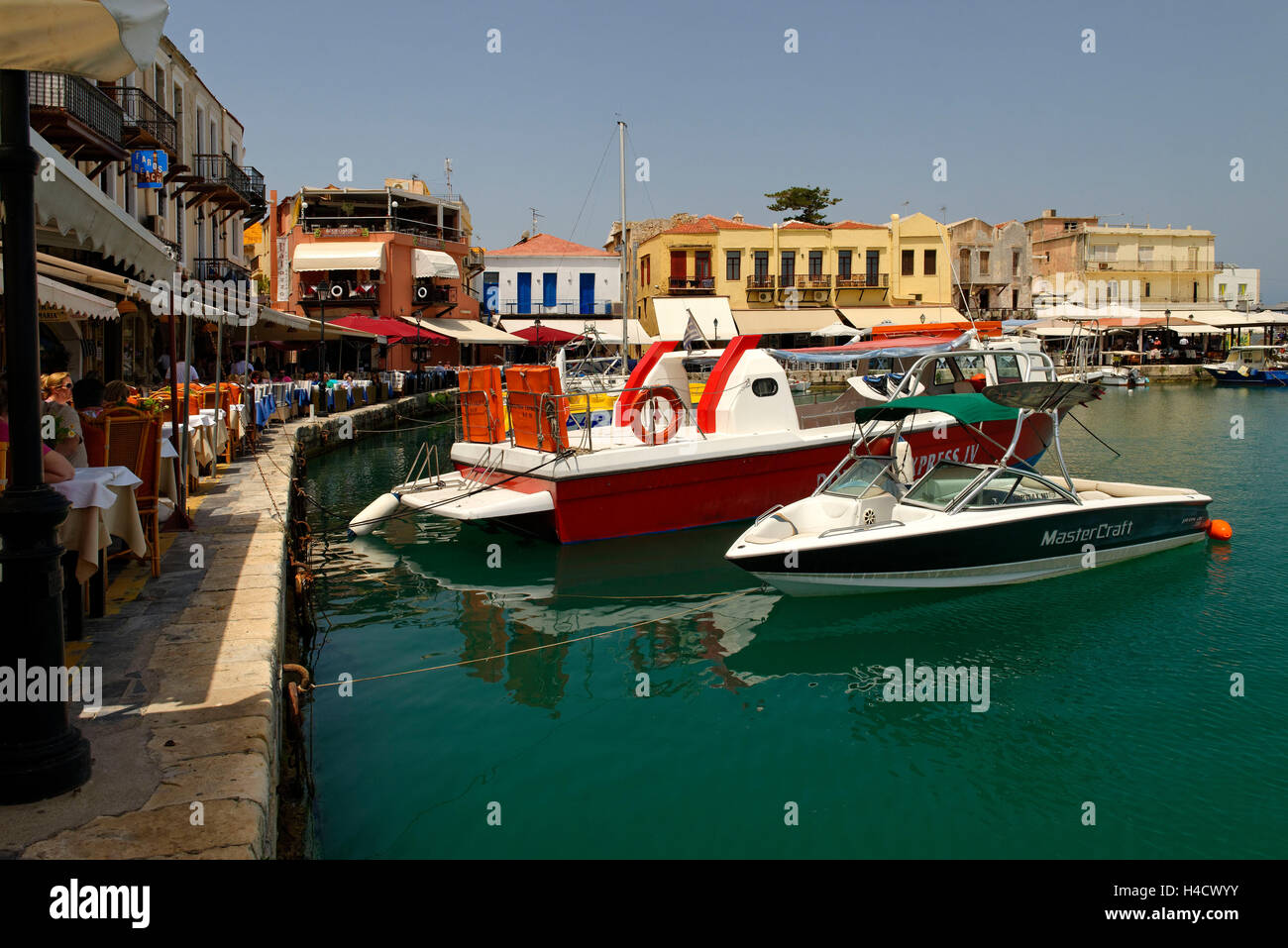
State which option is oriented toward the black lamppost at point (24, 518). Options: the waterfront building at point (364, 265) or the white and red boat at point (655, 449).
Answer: the waterfront building

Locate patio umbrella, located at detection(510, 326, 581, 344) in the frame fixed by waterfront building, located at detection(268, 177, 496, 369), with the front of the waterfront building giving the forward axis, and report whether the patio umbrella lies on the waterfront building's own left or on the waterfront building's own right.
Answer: on the waterfront building's own left

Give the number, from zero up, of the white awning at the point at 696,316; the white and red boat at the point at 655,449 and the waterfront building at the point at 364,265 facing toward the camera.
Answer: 2

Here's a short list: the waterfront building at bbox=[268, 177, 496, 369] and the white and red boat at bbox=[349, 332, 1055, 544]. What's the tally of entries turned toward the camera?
1

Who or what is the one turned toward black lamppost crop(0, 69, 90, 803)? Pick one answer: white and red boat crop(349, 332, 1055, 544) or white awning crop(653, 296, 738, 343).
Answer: the white awning

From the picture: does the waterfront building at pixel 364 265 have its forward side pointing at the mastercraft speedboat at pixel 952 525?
yes

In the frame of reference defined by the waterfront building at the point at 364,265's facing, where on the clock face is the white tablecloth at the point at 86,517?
The white tablecloth is roughly at 12 o'clock from the waterfront building.

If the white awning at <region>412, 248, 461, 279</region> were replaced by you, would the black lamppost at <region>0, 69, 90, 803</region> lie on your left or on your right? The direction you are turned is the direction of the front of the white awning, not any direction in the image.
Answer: on your right

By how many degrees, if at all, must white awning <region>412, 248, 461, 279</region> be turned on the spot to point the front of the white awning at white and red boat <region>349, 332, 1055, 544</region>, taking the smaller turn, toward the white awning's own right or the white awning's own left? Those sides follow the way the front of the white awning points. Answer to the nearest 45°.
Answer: approximately 45° to the white awning's own right

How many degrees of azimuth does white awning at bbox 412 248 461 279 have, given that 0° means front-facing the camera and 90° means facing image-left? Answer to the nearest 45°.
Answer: approximately 315°
